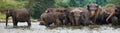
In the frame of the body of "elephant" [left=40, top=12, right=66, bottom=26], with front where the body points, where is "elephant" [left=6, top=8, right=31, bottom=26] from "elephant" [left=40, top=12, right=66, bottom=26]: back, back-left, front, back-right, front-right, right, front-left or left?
front

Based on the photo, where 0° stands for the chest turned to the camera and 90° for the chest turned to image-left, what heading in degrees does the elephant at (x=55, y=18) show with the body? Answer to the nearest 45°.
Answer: approximately 90°

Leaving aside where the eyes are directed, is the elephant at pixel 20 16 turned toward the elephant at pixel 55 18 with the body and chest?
no

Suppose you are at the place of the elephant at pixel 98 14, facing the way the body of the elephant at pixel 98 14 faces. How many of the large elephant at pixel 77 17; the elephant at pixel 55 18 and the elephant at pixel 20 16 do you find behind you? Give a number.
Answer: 0

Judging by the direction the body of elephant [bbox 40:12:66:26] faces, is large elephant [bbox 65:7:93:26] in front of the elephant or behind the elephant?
behind

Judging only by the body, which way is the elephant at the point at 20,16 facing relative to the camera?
to the viewer's left

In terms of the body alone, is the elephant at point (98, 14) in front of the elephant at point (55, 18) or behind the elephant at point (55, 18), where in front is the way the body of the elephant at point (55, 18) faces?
behind

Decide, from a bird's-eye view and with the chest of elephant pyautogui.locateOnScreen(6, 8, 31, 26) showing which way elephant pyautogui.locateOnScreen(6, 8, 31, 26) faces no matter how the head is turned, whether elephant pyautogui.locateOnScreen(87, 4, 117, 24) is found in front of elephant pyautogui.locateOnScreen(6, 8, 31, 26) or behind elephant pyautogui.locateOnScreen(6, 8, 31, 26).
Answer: behind
